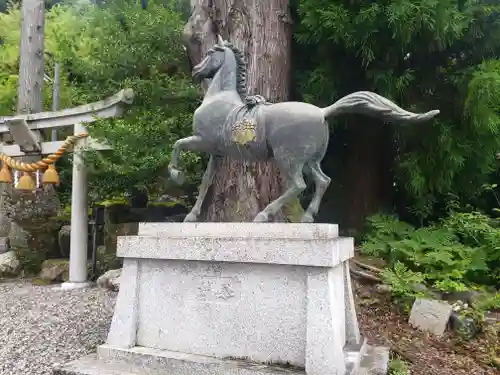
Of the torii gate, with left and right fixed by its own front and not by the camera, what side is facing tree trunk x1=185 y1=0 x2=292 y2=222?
left

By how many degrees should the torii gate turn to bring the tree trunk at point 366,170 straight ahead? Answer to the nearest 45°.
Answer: approximately 90° to its left

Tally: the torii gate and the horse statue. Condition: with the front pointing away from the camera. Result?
0

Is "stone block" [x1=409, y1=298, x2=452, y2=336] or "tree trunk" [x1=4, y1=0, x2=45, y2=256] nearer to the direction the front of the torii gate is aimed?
the stone block

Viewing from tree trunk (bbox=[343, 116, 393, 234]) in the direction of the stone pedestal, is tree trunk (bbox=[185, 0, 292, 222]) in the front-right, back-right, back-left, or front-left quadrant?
front-right

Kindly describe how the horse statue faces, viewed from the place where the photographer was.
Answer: facing to the left of the viewer

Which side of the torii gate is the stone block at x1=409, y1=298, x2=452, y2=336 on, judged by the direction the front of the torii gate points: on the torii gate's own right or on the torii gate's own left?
on the torii gate's own left

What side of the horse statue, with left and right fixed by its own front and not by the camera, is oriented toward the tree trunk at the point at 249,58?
right

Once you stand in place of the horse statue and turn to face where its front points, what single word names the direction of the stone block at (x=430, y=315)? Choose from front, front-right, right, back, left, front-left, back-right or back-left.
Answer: back-right
